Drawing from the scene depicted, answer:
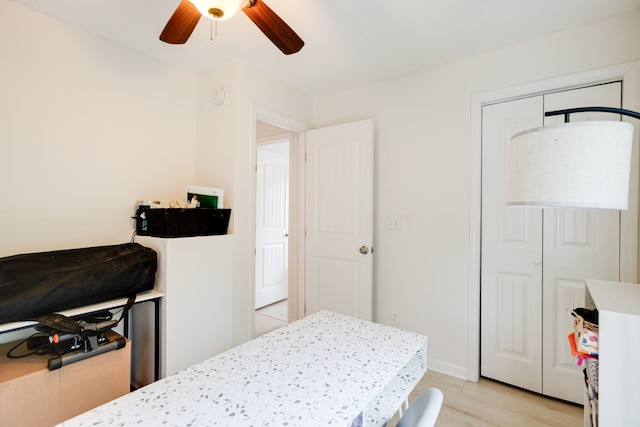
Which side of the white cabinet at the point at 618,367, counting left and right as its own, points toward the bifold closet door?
right

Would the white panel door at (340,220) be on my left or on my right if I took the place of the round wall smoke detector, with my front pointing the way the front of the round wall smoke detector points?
on my left

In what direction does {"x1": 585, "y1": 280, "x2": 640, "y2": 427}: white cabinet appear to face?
to the viewer's left

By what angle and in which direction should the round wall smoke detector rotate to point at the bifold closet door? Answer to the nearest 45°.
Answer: approximately 90° to its left

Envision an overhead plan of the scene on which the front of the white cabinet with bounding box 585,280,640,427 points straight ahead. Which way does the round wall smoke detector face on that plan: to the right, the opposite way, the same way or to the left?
to the left

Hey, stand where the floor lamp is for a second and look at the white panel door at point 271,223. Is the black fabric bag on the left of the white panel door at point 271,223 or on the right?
left

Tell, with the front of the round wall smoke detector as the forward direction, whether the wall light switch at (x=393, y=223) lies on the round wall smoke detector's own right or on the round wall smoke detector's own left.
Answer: on the round wall smoke detector's own left
